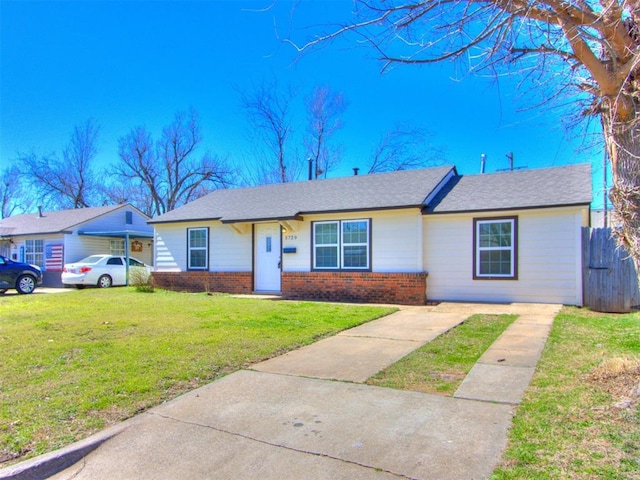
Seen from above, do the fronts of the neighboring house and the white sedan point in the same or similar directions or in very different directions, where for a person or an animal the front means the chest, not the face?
very different directions

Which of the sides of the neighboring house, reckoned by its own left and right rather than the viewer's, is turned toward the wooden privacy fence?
left

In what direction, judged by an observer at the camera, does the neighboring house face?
facing the viewer and to the left of the viewer

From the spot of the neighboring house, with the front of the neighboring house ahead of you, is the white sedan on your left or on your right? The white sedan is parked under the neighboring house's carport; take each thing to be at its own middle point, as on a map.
on your left
